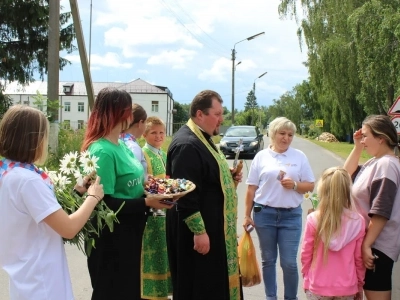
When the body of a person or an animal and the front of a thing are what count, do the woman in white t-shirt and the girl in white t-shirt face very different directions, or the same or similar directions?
very different directions

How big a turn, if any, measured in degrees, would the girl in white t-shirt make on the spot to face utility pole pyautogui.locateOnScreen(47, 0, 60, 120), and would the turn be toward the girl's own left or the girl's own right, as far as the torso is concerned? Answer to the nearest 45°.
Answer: approximately 45° to the girl's own left

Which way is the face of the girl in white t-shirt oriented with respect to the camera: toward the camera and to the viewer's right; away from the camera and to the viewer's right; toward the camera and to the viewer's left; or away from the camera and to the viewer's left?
away from the camera and to the viewer's right

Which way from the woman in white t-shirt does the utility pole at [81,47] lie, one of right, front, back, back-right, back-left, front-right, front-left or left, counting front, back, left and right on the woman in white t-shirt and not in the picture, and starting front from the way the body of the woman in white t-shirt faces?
back-right

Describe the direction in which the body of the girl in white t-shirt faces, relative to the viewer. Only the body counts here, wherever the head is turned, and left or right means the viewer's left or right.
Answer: facing away from the viewer and to the right of the viewer

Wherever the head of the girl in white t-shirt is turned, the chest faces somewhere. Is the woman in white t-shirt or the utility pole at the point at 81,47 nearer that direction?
the woman in white t-shirt

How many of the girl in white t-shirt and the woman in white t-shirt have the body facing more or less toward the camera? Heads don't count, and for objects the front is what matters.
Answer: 1

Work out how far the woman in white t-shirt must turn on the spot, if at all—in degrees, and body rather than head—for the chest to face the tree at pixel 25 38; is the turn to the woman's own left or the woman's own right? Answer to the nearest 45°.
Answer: approximately 135° to the woman's own right

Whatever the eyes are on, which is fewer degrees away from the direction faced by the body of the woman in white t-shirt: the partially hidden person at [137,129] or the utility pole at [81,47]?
the partially hidden person
